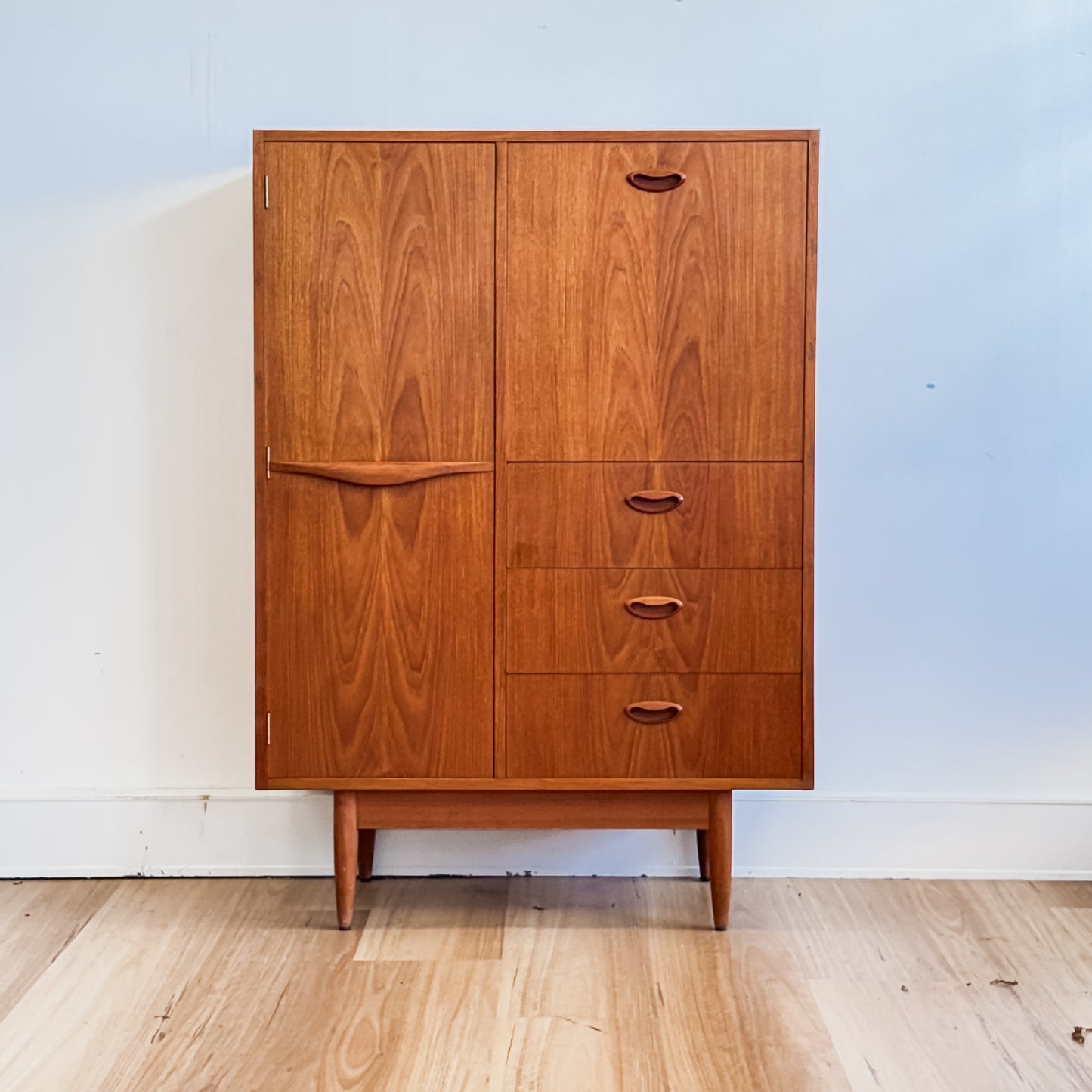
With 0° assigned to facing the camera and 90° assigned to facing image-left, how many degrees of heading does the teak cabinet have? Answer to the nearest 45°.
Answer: approximately 0°
